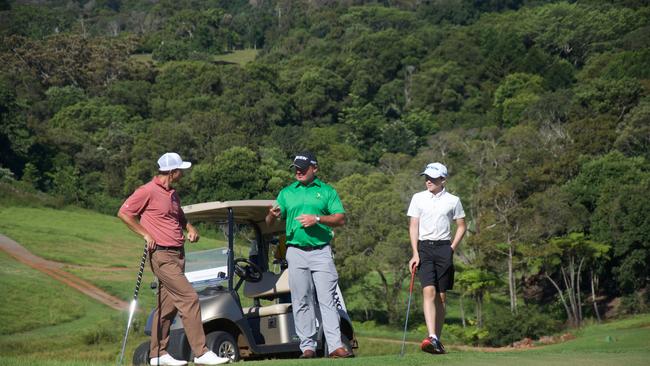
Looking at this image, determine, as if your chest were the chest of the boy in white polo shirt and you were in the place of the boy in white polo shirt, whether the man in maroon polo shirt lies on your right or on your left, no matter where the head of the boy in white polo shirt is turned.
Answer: on your right

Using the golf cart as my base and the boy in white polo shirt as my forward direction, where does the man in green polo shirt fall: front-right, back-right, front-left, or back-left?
front-right

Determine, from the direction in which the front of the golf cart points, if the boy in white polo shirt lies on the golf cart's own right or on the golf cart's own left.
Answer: on the golf cart's own left

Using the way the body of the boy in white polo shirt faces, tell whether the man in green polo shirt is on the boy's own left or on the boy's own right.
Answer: on the boy's own right

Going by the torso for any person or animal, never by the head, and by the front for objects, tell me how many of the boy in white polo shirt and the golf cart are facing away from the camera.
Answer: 0

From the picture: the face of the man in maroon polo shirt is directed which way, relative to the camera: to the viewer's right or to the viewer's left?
to the viewer's right

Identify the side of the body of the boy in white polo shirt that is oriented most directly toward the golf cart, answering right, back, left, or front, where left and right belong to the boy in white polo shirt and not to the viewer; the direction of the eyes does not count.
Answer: right

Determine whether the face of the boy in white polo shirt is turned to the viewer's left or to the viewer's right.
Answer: to the viewer's left

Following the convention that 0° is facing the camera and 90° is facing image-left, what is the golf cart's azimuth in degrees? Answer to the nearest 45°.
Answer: approximately 45°

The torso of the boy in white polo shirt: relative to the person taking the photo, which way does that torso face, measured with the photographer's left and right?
facing the viewer

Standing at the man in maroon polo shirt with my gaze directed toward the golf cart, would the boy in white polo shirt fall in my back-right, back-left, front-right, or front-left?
front-right
